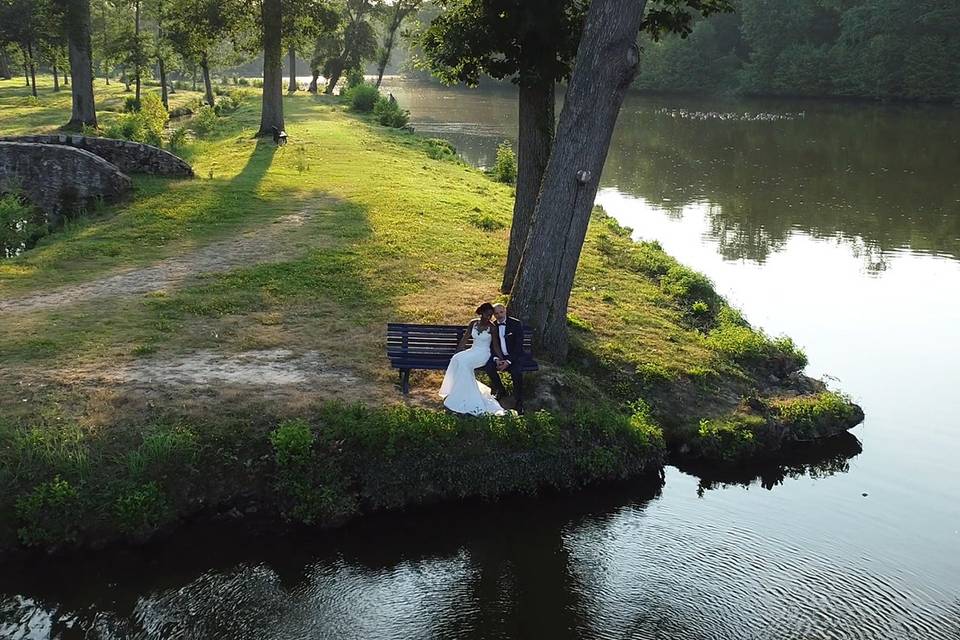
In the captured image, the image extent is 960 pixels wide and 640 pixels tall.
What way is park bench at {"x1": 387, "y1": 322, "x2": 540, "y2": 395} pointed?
toward the camera

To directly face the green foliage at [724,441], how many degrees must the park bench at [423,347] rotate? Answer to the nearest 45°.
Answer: approximately 90° to its left

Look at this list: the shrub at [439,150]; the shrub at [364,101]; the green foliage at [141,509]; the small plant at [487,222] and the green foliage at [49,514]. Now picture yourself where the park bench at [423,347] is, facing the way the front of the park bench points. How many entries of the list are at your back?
3

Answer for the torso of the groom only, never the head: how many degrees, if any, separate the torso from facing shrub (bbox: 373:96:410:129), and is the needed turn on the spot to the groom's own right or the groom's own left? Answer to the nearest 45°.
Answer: approximately 135° to the groom's own right

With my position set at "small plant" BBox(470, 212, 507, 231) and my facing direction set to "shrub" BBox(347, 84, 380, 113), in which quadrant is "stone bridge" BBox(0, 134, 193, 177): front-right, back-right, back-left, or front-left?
front-left

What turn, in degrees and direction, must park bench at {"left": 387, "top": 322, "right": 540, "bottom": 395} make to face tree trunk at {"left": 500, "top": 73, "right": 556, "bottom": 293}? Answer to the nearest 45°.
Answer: approximately 180°

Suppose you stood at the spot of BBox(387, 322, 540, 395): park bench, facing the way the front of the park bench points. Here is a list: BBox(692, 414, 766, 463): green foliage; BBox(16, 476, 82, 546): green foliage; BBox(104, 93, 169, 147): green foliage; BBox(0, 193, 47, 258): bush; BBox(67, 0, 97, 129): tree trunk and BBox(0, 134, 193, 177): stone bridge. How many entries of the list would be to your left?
1

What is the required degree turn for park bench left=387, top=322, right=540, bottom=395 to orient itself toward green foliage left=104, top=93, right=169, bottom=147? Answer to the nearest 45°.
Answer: approximately 135° to its right

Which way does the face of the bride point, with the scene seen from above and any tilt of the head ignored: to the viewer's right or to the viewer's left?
to the viewer's right

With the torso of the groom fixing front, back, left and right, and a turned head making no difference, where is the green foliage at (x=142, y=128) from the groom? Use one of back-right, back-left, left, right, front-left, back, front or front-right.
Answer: right

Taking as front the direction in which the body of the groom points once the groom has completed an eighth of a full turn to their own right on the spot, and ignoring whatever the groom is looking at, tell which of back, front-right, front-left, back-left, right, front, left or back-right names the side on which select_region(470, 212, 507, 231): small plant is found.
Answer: right

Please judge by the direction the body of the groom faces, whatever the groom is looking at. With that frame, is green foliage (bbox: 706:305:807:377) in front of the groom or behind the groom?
behind

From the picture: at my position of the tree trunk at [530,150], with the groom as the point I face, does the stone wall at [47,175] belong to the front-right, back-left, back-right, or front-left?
back-right

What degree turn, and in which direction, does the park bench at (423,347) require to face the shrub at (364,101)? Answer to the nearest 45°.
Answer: approximately 180°

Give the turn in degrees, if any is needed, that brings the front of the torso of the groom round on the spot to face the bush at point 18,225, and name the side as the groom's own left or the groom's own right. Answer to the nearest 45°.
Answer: approximately 90° to the groom's own right

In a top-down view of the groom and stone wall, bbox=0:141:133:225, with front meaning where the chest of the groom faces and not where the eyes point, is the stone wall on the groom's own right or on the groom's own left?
on the groom's own right

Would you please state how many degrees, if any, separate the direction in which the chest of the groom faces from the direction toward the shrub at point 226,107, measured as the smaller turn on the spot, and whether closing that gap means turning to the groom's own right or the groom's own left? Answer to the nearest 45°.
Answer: approximately 90° to the groom's own right

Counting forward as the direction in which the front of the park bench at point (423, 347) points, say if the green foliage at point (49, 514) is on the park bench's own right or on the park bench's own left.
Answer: on the park bench's own right
